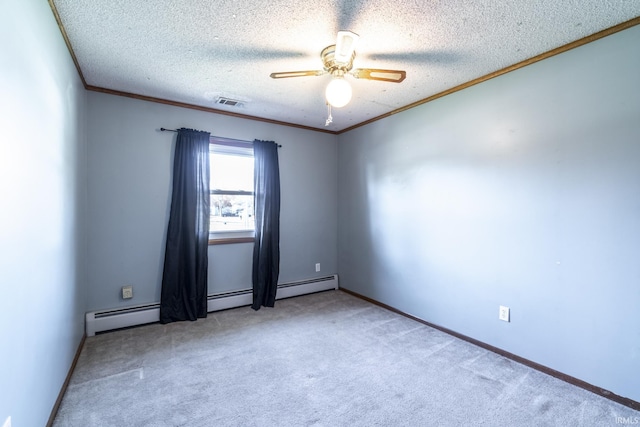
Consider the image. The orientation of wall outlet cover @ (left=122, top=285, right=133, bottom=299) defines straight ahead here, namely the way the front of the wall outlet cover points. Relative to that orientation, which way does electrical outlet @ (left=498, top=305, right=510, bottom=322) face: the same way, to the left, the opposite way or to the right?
to the right

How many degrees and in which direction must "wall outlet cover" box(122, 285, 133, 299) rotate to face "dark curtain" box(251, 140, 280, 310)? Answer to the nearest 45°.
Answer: approximately 90° to its left

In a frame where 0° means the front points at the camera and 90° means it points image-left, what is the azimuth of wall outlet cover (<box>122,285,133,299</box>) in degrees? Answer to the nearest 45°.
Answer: approximately 0°

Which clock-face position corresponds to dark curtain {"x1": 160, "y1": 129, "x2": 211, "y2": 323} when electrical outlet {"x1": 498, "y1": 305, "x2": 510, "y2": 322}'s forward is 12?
The dark curtain is roughly at 1 o'clock from the electrical outlet.
